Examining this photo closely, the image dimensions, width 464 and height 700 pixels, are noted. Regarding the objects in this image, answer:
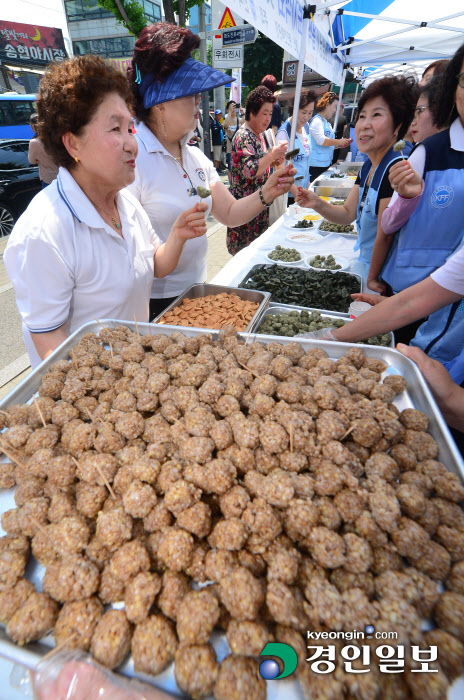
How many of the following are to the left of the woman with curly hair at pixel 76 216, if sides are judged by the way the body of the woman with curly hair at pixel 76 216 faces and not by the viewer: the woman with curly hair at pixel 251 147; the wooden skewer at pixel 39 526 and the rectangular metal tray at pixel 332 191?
2

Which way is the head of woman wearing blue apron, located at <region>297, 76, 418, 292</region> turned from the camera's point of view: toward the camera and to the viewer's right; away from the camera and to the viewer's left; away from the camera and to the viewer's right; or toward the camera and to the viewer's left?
toward the camera and to the viewer's left

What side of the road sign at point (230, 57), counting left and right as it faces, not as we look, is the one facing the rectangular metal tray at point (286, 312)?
front

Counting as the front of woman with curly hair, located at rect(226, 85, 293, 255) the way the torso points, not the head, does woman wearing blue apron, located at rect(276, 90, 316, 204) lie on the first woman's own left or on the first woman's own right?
on the first woman's own left

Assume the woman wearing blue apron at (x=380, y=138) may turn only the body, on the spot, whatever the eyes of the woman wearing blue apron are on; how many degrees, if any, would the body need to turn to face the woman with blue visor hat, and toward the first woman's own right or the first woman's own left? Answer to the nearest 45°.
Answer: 0° — they already face them

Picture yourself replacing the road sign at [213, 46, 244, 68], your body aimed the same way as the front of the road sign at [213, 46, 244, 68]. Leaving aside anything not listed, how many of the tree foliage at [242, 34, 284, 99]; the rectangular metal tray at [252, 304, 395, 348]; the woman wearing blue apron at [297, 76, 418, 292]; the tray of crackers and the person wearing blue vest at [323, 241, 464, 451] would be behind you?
1

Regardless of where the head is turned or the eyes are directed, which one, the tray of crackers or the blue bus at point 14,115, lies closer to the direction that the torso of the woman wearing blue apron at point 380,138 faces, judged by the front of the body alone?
the tray of crackers

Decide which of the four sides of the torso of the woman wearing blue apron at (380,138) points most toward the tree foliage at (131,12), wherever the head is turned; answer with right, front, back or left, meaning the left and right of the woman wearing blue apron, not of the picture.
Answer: right

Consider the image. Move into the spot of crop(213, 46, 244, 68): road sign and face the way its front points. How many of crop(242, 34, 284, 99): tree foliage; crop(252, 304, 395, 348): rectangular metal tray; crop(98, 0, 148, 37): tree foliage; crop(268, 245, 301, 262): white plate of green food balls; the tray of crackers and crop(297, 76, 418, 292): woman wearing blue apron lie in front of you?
4

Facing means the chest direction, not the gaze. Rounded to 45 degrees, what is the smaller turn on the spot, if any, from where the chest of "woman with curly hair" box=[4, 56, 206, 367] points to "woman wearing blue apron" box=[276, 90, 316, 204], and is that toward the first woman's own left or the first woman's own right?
approximately 90° to the first woman's own left

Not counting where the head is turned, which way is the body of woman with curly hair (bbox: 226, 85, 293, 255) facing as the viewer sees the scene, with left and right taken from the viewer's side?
facing the viewer and to the right of the viewer

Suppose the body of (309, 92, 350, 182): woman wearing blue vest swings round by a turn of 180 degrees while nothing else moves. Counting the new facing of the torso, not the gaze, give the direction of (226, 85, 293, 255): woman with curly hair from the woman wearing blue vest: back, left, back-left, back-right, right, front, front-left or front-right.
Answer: left

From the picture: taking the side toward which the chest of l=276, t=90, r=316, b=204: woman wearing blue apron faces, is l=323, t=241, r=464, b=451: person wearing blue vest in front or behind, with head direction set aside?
in front

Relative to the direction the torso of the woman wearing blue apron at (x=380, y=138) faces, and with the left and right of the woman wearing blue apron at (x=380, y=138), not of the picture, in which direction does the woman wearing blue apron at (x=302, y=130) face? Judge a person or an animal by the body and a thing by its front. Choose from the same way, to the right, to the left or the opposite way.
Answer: to the left

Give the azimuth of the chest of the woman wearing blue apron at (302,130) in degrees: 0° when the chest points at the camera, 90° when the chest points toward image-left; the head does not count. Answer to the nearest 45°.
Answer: approximately 315°
